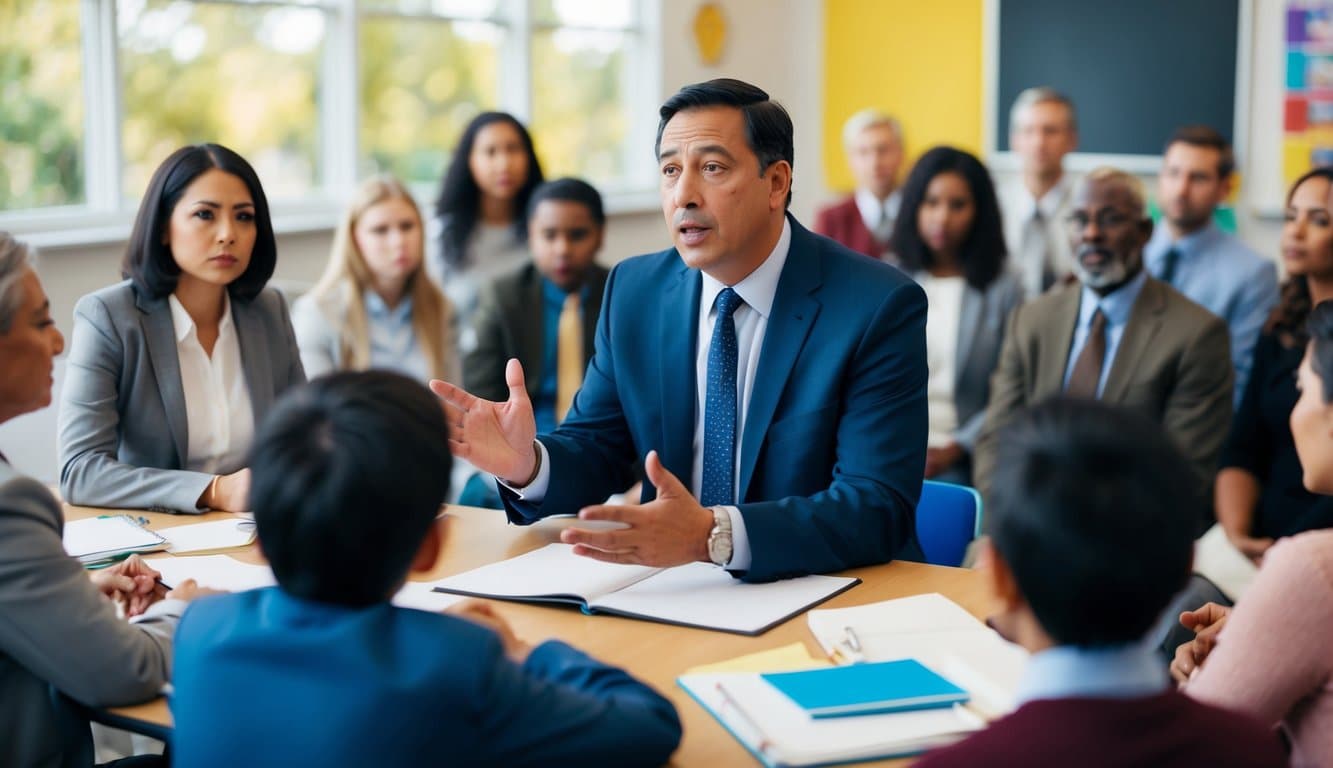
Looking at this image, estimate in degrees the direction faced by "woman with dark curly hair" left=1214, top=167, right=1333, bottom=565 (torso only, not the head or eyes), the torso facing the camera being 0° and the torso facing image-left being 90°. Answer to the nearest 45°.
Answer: approximately 45°

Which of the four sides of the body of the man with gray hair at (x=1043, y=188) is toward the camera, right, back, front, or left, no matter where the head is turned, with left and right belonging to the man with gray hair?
front

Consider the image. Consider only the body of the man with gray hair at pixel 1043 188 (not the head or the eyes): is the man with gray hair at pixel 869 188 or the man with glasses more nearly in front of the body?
the man with glasses

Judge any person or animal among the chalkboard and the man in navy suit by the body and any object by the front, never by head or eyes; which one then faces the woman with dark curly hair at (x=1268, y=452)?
the chalkboard

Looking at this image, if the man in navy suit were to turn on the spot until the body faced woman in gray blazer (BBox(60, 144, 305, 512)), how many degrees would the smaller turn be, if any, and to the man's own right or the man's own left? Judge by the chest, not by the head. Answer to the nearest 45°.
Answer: approximately 90° to the man's own right

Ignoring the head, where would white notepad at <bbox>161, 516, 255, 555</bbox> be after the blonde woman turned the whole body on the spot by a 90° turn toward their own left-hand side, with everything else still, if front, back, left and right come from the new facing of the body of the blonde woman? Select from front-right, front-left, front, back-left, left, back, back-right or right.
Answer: back-right

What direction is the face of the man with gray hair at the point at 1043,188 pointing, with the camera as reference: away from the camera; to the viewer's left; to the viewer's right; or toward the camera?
toward the camera

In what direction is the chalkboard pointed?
toward the camera

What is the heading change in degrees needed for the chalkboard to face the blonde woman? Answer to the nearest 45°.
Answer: approximately 45° to its right

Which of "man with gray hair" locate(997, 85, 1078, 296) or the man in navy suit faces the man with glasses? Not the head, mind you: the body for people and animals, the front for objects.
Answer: the man with gray hair

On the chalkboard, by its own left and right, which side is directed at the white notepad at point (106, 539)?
front

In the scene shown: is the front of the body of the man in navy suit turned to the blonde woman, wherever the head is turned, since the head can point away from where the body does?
no

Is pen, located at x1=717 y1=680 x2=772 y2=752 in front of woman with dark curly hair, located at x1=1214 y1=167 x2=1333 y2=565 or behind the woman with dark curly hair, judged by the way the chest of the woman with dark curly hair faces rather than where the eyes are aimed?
in front

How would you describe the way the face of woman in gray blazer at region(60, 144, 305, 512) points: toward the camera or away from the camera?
toward the camera

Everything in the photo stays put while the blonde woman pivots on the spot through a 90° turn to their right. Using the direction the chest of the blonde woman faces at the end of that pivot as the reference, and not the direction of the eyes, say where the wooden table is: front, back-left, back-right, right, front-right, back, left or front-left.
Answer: front-left

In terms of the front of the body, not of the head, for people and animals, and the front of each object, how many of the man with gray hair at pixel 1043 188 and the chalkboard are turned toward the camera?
2

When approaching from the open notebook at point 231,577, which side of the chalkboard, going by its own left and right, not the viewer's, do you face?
front

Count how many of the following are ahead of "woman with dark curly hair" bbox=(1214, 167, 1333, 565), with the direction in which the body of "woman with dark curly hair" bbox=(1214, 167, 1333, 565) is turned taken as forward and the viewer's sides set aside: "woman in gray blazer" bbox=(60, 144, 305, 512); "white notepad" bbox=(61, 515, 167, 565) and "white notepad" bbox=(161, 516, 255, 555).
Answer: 3

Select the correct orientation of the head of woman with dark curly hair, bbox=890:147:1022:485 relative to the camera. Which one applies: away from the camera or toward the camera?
toward the camera
